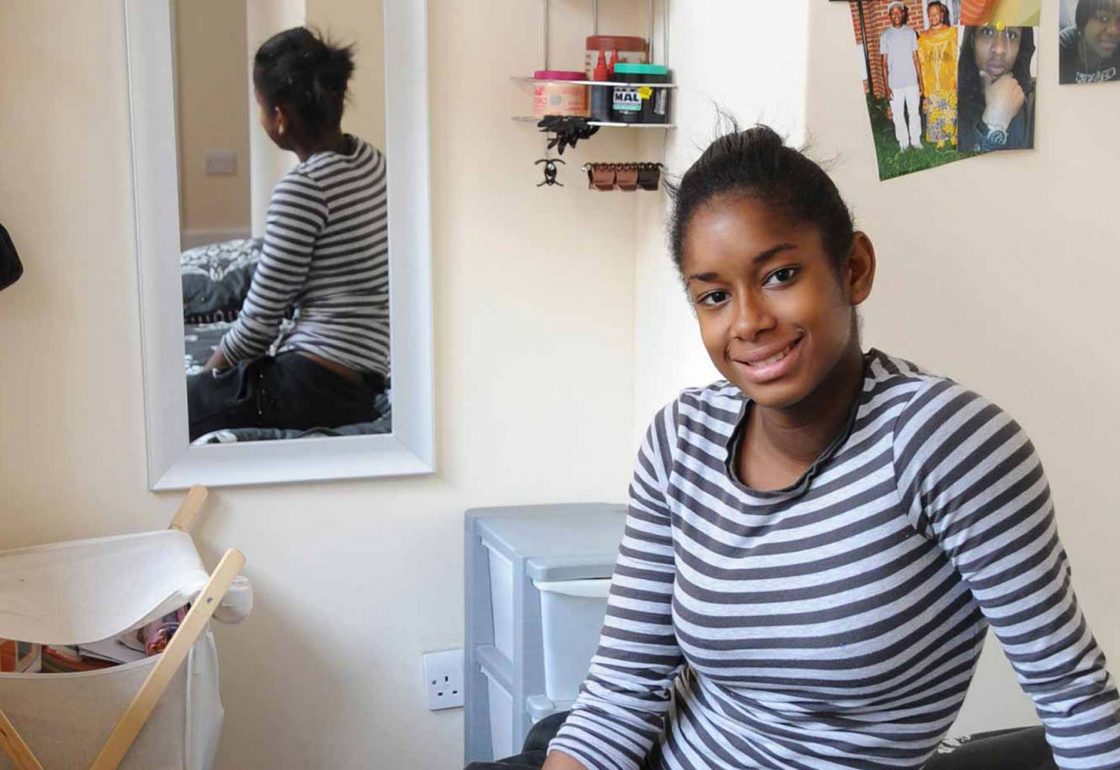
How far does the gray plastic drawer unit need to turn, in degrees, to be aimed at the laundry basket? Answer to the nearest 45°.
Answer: approximately 90° to its right

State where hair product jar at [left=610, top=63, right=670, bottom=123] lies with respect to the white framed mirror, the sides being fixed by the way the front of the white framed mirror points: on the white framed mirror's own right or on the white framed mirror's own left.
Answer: on the white framed mirror's own left

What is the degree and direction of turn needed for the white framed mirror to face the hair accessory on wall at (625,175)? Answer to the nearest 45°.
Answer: approximately 90° to its left

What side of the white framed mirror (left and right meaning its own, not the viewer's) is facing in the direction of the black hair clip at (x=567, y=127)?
left

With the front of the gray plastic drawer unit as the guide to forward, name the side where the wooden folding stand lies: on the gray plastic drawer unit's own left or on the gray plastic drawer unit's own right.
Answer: on the gray plastic drawer unit's own right

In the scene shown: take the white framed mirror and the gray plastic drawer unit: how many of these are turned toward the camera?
2

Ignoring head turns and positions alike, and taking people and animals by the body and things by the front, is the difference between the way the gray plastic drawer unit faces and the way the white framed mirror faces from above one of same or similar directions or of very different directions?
same or similar directions

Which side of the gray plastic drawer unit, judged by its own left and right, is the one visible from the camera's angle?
front
